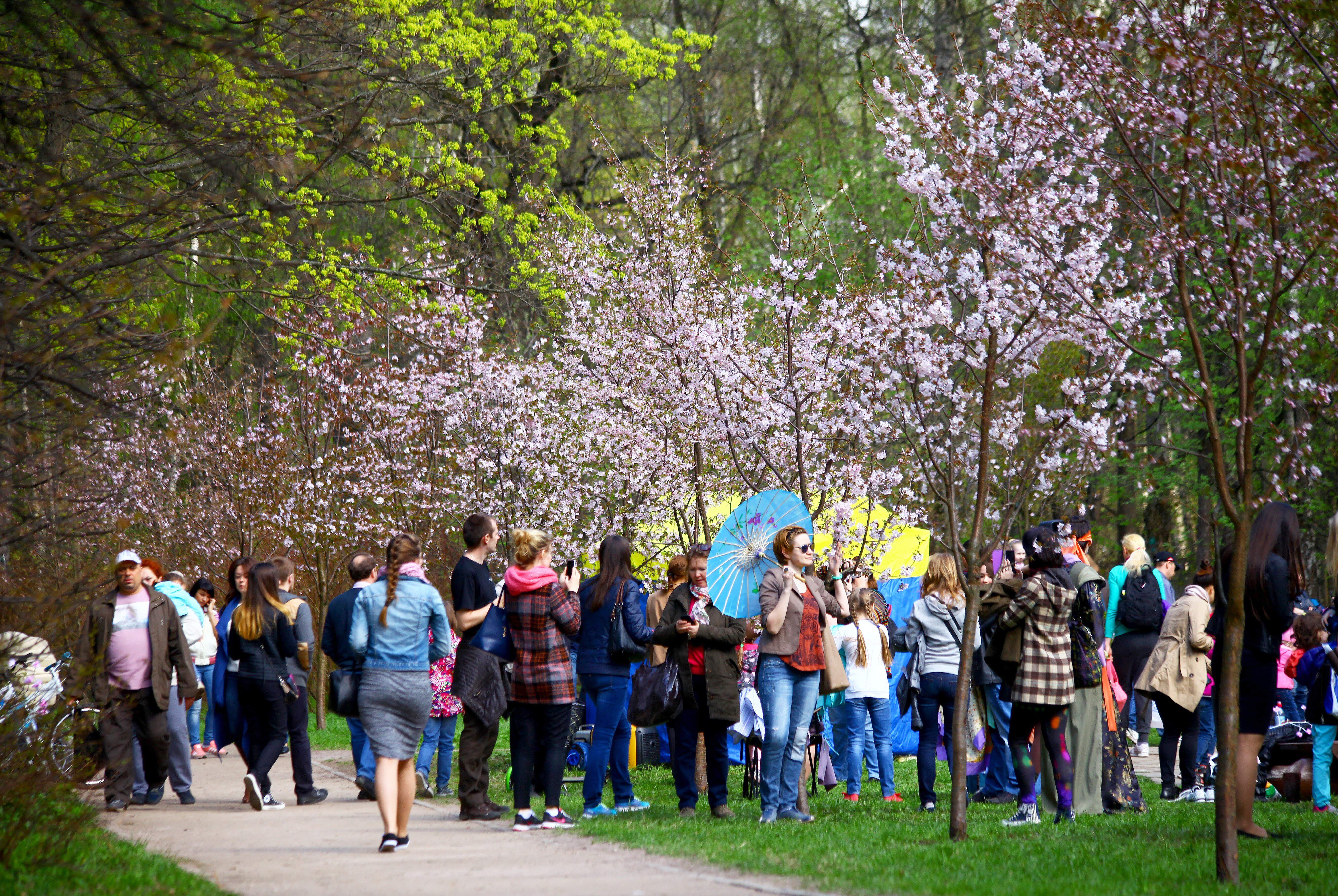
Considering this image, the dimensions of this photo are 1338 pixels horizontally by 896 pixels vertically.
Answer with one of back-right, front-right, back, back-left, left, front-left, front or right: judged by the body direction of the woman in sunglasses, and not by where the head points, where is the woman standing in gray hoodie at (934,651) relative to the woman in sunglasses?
left

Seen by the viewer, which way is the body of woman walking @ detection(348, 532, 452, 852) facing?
away from the camera

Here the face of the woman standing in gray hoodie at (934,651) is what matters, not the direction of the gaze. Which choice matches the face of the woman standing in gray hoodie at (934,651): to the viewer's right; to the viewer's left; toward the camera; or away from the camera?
away from the camera

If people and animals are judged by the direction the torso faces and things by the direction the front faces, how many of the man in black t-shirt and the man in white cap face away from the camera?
0

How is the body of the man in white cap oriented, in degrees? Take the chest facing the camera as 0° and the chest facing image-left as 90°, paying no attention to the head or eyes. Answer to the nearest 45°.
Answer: approximately 0°

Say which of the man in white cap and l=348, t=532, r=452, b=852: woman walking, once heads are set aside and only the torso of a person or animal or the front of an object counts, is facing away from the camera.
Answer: the woman walking

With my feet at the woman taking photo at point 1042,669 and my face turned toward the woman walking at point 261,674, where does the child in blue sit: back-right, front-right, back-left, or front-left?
back-right

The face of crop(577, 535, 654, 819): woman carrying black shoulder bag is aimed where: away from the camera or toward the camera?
away from the camera

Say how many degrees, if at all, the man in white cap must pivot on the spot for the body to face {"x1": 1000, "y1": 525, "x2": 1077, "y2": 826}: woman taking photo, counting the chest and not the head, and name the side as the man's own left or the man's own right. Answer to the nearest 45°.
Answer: approximately 45° to the man's own left

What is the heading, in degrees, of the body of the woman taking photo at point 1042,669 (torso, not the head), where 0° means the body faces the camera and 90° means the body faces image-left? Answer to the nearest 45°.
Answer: approximately 135°
